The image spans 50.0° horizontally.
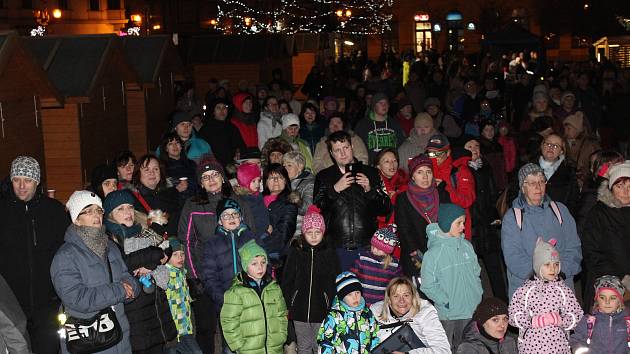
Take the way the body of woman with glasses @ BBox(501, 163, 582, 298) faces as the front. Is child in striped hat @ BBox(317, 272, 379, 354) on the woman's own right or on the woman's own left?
on the woman's own right

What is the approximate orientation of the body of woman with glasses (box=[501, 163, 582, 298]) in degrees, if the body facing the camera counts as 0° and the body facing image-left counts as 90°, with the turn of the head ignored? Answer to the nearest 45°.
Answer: approximately 0°

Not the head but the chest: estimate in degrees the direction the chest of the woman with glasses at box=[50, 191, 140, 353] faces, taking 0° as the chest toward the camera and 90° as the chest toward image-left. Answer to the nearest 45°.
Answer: approximately 315°

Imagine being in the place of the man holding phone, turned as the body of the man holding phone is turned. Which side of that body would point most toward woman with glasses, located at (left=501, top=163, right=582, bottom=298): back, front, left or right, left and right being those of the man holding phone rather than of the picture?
left

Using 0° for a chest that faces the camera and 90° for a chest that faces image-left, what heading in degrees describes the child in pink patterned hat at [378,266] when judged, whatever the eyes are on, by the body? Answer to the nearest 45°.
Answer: approximately 45°

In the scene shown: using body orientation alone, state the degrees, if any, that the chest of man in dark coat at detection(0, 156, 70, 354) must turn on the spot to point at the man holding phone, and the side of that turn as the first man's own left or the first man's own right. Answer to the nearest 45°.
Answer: approximately 90° to the first man's own left

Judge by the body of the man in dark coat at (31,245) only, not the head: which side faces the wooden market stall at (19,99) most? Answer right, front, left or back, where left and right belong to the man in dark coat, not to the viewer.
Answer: back
